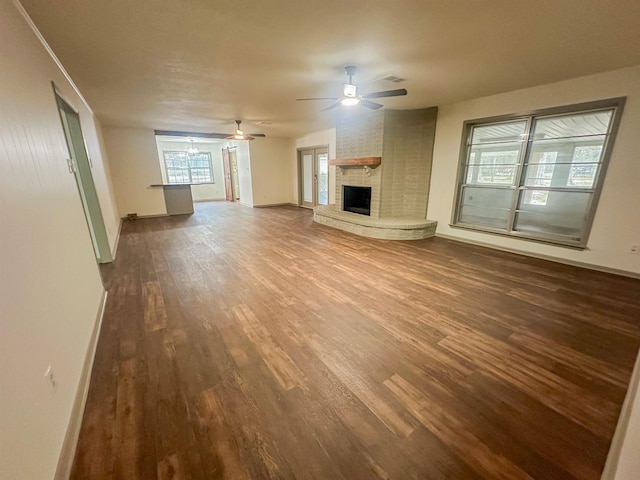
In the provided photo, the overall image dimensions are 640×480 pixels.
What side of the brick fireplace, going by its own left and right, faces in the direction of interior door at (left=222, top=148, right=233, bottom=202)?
right

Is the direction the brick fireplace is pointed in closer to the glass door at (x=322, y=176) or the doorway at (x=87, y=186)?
the doorway

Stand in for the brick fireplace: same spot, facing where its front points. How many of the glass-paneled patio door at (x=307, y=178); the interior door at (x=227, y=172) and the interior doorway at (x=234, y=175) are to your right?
3

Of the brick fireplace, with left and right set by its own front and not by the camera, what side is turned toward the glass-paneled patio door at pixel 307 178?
right

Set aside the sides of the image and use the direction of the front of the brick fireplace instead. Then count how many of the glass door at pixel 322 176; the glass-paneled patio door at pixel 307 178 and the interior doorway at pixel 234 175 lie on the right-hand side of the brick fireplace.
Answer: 3

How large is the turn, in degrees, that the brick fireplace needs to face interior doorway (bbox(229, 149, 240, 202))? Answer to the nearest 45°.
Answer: approximately 90° to its right

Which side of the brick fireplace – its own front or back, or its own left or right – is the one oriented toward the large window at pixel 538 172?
left

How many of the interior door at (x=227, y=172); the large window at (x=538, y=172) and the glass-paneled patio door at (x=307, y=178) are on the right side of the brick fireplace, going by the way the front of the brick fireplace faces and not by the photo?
2

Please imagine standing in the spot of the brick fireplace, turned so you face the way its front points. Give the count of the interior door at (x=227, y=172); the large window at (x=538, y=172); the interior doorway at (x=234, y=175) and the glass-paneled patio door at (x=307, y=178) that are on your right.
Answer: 3

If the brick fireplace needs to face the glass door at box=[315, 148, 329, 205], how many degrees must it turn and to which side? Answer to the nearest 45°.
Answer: approximately 90° to its right

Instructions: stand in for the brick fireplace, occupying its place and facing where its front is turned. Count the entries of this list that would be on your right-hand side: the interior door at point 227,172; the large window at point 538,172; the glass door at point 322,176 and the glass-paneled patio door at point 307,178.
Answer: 3

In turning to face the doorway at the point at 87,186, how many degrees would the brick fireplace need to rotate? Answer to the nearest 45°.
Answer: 0° — it already faces it

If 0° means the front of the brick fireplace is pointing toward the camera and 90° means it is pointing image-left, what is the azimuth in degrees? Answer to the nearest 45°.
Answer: approximately 45°
